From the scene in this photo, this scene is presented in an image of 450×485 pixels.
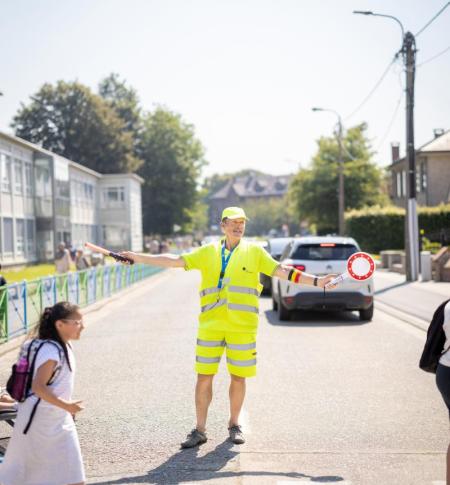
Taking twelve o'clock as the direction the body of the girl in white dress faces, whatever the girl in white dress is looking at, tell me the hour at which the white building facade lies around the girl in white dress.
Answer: The white building facade is roughly at 9 o'clock from the girl in white dress.

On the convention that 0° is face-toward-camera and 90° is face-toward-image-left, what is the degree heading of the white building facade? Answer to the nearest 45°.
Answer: approximately 315°

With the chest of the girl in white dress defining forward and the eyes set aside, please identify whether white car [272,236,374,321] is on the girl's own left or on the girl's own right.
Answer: on the girl's own left

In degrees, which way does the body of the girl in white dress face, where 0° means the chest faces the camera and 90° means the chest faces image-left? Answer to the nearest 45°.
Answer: approximately 270°

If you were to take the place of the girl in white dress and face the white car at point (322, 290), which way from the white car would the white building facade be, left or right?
left

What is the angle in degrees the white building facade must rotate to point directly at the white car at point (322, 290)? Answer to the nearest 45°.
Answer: approximately 45° to its right

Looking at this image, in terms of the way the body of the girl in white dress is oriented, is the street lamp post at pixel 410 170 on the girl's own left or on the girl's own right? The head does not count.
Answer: on the girl's own left

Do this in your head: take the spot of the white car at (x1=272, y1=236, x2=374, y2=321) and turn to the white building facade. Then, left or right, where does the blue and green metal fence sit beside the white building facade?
left

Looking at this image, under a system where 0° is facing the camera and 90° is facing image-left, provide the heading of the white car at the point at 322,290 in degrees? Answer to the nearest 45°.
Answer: approximately 180°
